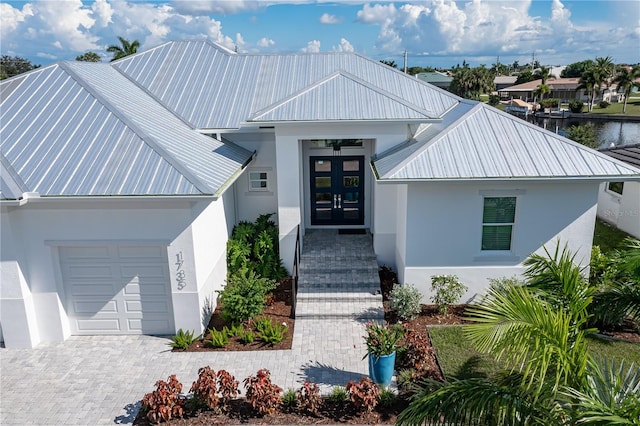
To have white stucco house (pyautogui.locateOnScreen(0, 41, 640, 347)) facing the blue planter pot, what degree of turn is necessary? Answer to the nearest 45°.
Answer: approximately 45° to its left

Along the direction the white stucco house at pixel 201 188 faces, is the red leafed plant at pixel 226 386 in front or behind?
in front

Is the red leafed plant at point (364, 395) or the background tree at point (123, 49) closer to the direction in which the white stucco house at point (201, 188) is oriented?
the red leafed plant

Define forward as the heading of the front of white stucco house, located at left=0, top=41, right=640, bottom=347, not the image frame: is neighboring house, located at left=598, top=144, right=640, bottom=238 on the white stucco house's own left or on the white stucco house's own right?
on the white stucco house's own left

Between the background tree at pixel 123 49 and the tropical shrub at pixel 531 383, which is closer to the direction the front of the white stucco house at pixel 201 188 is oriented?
the tropical shrub

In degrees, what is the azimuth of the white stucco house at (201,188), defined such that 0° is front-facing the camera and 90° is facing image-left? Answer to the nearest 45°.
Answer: approximately 0°

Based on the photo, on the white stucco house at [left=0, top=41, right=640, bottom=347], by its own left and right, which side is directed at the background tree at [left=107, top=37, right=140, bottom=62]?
back

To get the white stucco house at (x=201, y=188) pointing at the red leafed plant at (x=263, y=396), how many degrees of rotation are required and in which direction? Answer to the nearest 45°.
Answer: approximately 45° to its left

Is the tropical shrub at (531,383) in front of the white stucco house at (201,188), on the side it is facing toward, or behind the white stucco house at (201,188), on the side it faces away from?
in front

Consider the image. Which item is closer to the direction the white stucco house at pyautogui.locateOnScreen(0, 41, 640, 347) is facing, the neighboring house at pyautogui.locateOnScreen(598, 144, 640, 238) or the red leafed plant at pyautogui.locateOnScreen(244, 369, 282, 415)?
the red leafed plant
